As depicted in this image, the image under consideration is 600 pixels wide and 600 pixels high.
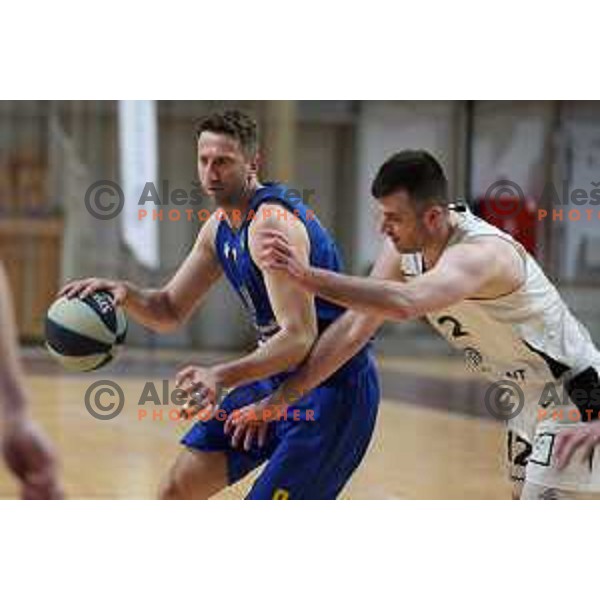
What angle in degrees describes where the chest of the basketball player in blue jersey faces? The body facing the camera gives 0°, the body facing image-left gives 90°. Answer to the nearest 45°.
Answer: approximately 45°

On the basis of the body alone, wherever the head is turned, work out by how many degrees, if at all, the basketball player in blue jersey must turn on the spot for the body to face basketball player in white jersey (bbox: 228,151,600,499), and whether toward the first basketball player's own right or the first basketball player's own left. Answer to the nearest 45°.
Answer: approximately 135° to the first basketball player's own left
